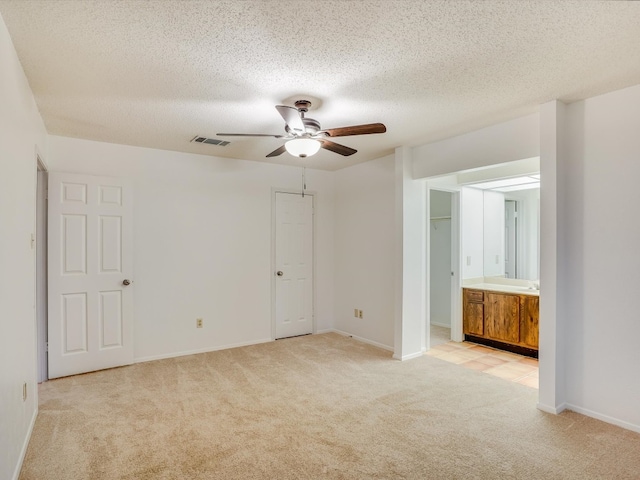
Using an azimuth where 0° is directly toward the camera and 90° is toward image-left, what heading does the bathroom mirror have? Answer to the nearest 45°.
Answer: approximately 45°

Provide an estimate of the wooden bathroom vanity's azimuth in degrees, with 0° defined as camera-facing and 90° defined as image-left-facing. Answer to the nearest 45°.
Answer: approximately 45°

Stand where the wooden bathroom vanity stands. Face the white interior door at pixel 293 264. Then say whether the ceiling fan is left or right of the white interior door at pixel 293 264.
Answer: left
